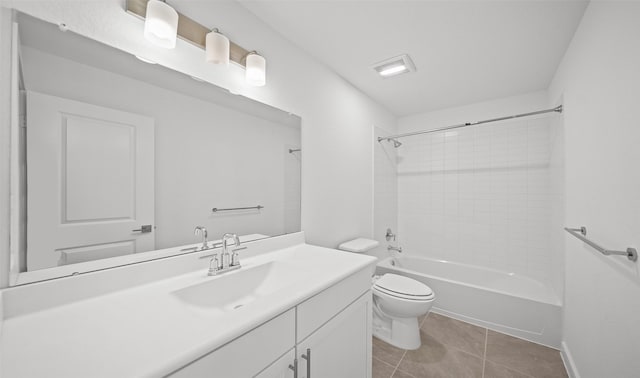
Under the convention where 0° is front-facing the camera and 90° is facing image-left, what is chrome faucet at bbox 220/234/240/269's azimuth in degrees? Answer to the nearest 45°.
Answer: approximately 315°

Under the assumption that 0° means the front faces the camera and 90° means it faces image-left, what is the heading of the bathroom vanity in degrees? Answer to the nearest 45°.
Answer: approximately 315°

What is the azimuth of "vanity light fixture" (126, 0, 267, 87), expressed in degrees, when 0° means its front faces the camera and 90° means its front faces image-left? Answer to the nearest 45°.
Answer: approximately 315°
